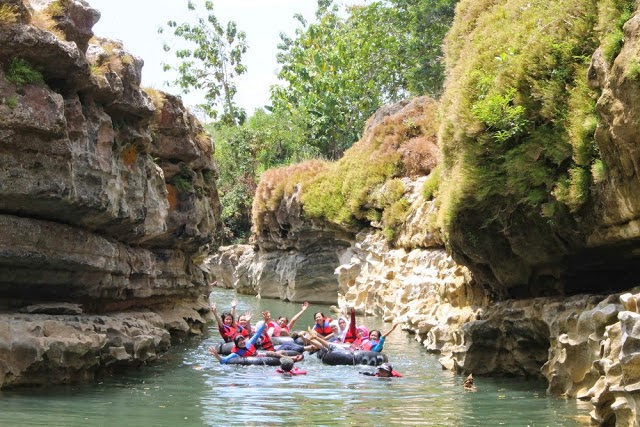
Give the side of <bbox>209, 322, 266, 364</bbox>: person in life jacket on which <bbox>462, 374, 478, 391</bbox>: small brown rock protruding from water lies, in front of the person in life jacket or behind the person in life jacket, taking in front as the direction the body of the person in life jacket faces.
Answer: in front

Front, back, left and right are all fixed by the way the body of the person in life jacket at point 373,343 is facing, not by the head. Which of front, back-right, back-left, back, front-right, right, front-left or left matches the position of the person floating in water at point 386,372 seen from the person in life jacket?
front-left

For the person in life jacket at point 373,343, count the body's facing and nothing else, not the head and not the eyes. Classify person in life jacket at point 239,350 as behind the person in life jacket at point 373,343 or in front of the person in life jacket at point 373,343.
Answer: in front

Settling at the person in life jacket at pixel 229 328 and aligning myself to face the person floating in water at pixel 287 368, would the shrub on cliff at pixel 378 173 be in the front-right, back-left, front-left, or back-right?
back-left

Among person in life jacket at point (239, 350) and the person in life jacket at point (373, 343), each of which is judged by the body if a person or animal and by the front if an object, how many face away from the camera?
0

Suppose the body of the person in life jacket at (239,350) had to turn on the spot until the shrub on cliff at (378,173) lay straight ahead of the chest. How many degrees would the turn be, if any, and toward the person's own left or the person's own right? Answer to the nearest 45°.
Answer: approximately 135° to the person's own left

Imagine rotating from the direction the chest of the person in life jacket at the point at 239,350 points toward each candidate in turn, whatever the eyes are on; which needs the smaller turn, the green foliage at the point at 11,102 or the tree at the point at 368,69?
the green foliage

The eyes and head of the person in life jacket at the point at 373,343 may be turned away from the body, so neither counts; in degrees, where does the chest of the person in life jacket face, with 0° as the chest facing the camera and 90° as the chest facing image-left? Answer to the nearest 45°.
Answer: approximately 45°

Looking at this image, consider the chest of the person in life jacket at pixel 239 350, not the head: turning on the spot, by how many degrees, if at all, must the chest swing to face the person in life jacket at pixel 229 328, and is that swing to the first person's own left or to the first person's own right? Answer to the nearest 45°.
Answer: approximately 180°

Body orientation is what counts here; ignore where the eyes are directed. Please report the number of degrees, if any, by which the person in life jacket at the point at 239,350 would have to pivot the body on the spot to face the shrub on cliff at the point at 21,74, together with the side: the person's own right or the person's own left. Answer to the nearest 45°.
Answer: approximately 45° to the person's own right

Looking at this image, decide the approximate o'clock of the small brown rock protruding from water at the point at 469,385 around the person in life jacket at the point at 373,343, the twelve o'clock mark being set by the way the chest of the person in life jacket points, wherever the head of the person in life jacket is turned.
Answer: The small brown rock protruding from water is roughly at 10 o'clock from the person in life jacket.

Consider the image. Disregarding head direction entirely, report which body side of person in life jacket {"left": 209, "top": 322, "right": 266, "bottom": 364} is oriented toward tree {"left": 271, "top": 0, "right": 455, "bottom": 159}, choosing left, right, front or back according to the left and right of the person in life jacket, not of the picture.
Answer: back

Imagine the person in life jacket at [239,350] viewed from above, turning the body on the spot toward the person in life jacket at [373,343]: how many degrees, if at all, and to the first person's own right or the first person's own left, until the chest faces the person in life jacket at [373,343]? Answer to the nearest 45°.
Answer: approximately 90° to the first person's own left

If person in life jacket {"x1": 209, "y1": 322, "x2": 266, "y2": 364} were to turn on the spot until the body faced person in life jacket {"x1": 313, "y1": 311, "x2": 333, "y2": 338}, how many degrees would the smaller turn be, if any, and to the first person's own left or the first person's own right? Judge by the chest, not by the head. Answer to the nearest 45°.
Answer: approximately 135° to the first person's own left

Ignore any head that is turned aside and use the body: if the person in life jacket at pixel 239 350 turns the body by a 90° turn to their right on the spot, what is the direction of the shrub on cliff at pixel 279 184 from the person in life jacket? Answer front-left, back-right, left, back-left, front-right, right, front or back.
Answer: right

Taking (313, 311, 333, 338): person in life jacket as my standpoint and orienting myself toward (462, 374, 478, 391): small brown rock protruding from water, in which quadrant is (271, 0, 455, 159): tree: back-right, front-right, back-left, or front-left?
back-left

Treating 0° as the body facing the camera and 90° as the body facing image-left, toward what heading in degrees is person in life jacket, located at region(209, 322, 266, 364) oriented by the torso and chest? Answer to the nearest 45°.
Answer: approximately 0°
